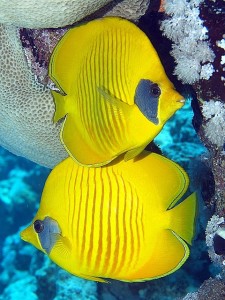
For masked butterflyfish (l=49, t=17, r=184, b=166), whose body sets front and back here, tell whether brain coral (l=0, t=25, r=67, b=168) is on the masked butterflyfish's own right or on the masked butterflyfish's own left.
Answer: on the masked butterflyfish's own left

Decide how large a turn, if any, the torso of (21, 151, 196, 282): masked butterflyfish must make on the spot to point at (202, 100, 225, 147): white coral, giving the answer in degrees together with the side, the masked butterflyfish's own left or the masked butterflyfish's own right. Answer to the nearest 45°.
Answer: approximately 135° to the masked butterflyfish's own right

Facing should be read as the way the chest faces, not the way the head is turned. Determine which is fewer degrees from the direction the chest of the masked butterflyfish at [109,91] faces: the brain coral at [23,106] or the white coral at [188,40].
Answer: the white coral

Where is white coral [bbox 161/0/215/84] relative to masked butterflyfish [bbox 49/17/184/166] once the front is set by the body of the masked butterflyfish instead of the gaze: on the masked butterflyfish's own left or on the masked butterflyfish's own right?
on the masked butterflyfish's own left

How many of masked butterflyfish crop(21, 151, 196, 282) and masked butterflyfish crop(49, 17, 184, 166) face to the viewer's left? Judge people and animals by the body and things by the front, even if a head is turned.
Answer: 1

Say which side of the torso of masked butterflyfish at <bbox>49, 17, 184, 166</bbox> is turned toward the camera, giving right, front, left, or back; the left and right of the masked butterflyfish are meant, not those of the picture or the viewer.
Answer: right

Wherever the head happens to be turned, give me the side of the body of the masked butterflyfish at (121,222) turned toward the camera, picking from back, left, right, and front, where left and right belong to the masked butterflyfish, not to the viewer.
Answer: left

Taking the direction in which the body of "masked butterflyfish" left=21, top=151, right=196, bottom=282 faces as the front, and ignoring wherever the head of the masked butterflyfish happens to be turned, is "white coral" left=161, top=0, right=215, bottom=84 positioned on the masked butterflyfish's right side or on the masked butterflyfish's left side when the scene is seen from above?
on the masked butterflyfish's right side

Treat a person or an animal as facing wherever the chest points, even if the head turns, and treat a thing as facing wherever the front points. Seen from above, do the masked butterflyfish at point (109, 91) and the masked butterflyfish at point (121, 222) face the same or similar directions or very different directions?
very different directions
